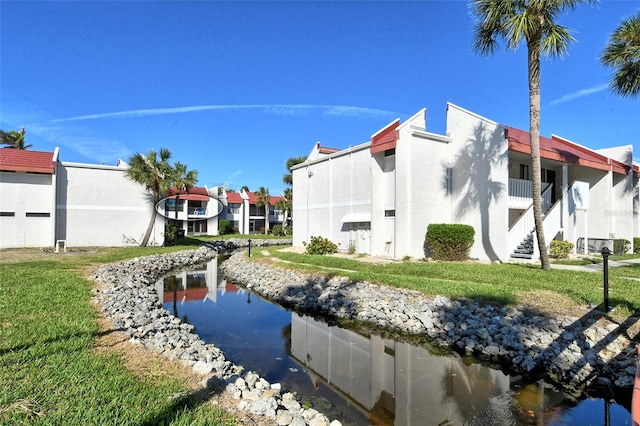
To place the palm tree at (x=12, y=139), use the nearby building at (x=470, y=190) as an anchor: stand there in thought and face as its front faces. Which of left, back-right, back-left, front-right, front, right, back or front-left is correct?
back-right

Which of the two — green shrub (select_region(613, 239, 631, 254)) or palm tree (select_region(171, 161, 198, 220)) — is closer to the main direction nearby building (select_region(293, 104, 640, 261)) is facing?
the green shrub

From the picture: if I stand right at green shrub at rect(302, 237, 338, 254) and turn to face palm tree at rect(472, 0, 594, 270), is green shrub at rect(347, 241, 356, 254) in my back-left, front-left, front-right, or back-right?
front-left

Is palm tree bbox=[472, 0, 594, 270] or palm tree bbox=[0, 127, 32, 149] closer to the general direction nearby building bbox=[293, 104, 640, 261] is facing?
the palm tree bbox=[472, 0, 594, 270]

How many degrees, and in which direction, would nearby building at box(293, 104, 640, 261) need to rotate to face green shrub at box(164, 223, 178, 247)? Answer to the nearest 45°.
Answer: approximately 135° to its right

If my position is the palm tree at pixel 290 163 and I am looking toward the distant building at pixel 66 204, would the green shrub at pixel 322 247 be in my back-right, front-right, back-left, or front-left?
front-left

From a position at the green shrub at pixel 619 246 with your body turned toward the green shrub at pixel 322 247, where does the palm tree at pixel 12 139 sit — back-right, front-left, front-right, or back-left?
front-right

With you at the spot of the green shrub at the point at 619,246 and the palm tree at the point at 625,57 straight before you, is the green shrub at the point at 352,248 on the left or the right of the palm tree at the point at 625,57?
right
